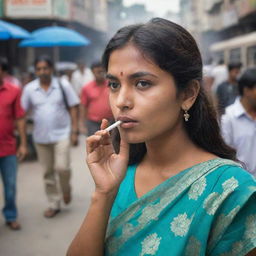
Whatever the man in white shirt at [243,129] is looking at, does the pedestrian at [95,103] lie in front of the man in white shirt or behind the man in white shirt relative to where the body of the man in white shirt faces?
behind

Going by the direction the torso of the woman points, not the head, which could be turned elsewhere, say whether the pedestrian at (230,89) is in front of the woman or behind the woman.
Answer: behind

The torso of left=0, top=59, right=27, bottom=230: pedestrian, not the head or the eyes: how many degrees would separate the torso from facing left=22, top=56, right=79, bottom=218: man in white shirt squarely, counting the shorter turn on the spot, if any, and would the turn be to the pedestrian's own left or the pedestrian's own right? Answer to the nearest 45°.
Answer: approximately 135° to the pedestrian's own left

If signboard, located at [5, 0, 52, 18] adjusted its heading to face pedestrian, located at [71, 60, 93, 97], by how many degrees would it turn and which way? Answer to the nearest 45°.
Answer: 0° — it already faces them

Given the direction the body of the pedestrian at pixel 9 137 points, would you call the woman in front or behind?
in front

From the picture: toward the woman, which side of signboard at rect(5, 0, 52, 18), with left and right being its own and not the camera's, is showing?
front

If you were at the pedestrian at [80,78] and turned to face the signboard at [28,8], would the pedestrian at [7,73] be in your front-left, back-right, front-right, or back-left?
back-left

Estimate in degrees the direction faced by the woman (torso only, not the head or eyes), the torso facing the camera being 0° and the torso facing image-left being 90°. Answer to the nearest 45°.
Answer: approximately 45°

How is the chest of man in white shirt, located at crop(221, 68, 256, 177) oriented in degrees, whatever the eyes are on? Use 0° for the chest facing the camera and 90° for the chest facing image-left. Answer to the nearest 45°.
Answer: approximately 315°

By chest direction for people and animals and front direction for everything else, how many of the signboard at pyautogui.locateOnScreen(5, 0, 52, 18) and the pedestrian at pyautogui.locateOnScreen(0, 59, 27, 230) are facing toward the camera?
2
